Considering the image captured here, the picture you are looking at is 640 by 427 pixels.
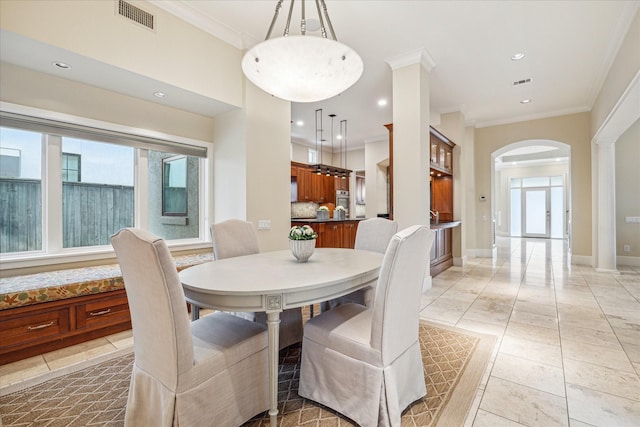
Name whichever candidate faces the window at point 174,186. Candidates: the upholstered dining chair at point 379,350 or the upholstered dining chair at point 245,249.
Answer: the upholstered dining chair at point 379,350

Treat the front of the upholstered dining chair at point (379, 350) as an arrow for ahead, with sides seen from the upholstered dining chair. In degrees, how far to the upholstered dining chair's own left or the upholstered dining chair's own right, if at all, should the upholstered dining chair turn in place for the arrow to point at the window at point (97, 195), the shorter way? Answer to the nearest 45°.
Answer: approximately 45° to the upholstered dining chair's own left

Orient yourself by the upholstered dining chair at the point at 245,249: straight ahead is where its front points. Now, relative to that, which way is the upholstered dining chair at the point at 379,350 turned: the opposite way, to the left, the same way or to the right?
the opposite way

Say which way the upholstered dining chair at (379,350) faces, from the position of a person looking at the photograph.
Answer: facing away from the viewer and to the left of the viewer

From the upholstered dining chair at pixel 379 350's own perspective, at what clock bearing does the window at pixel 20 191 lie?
The window is roughly at 11 o'clock from the upholstered dining chair.

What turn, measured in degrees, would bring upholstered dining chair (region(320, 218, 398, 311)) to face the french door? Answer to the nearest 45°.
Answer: approximately 180°

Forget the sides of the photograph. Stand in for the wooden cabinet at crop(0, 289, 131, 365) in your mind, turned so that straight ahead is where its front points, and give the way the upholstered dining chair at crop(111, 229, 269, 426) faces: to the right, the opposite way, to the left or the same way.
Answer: to the left

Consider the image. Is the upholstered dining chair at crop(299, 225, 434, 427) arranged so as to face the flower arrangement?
yes

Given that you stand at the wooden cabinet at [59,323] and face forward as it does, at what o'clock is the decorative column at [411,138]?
The decorative column is roughly at 11 o'clock from the wooden cabinet.

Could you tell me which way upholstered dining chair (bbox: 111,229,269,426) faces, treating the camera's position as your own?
facing away from the viewer and to the right of the viewer

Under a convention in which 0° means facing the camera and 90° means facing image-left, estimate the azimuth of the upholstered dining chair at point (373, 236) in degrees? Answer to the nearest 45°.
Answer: approximately 45°

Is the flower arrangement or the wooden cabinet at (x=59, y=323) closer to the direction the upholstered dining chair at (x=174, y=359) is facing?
the flower arrangement

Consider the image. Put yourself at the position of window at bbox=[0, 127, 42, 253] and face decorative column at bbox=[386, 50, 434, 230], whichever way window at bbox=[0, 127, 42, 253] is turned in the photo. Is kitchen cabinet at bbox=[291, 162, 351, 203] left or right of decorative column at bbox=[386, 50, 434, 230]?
left

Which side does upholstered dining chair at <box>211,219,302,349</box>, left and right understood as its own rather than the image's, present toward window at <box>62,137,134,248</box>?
back
